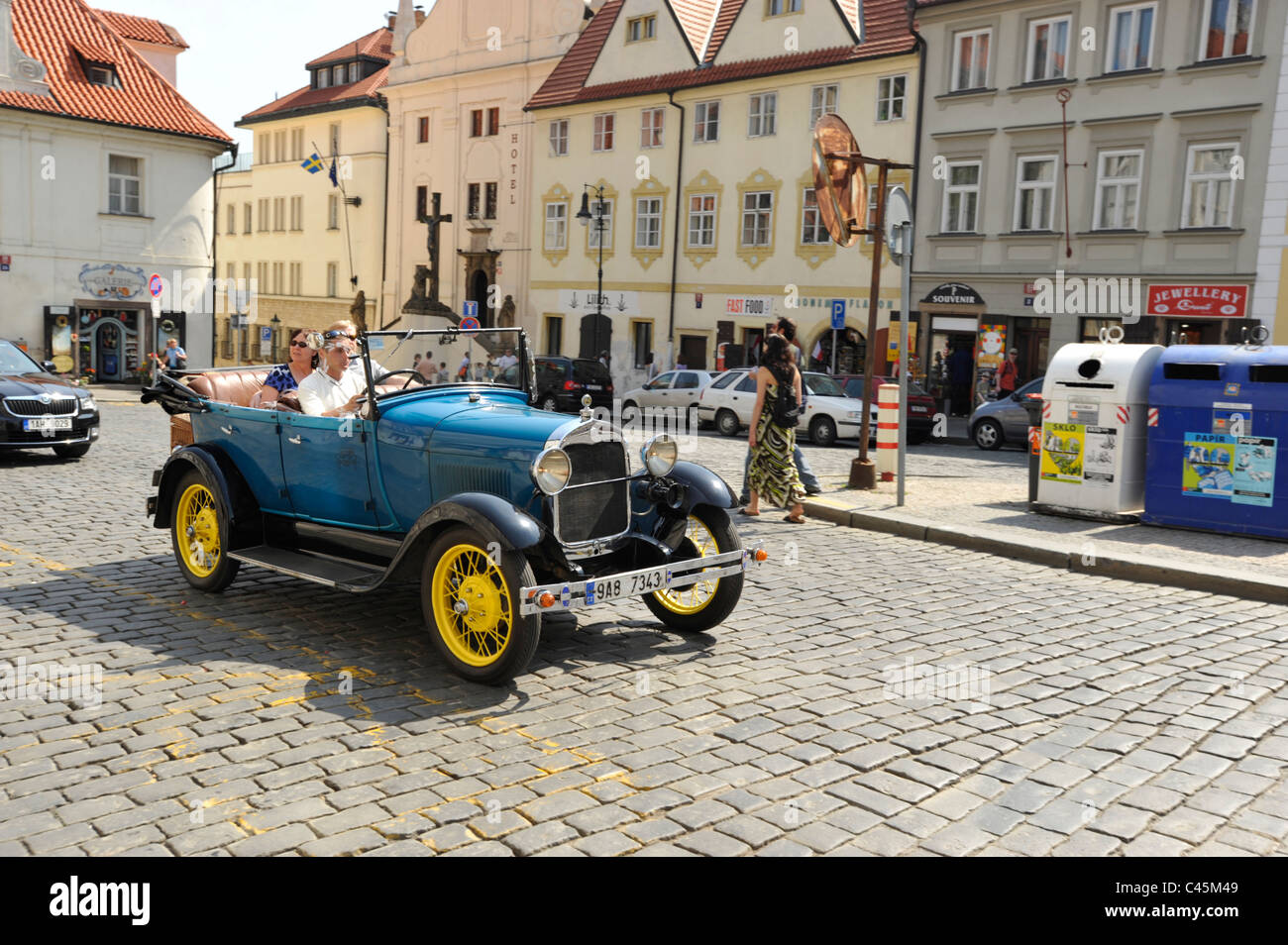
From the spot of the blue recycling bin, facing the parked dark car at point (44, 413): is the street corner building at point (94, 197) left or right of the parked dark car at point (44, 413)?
right

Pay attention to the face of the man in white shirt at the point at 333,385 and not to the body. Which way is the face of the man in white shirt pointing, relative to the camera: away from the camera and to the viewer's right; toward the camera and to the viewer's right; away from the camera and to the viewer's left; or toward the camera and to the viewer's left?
toward the camera and to the viewer's right

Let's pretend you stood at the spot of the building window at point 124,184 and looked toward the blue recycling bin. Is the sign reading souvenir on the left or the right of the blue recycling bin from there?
left

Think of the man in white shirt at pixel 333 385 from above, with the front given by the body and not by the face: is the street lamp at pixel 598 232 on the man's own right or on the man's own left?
on the man's own left

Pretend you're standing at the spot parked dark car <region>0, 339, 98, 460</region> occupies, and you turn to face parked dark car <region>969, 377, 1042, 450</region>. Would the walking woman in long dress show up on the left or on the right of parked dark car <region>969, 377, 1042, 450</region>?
right

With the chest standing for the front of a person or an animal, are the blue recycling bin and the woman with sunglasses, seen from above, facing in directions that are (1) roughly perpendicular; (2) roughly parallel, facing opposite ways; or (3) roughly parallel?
roughly perpendicular

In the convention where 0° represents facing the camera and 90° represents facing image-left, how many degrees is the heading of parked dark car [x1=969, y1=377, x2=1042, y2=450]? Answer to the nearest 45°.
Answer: approximately 90°

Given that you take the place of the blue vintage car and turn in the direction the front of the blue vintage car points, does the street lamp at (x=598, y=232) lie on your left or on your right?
on your left

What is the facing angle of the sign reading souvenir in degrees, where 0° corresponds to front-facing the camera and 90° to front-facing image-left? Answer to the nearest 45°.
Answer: approximately 0°

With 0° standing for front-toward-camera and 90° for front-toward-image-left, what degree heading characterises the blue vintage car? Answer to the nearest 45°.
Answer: approximately 315°

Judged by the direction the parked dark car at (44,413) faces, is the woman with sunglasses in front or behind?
in front
